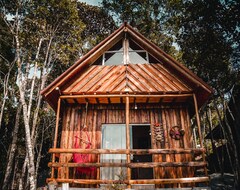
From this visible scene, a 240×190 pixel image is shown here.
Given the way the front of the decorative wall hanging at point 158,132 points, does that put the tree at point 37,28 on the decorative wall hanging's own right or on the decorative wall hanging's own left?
on the decorative wall hanging's own right

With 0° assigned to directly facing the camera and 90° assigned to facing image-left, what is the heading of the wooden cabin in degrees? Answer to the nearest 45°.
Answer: approximately 0°

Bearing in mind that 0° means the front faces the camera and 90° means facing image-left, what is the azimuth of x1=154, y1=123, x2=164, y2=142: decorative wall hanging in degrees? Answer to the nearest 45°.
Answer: approximately 0°

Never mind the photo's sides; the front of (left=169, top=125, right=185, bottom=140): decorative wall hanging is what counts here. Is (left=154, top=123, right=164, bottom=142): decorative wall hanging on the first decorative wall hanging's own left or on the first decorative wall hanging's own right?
on the first decorative wall hanging's own right

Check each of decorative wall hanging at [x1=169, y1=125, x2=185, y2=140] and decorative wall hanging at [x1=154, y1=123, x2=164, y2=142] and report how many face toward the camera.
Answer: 2

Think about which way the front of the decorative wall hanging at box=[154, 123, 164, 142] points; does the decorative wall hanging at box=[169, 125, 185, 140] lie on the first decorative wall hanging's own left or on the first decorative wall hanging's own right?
on the first decorative wall hanging's own left

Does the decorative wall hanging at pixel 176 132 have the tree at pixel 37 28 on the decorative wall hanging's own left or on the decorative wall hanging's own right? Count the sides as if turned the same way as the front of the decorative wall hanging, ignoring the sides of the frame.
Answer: on the decorative wall hanging's own right
